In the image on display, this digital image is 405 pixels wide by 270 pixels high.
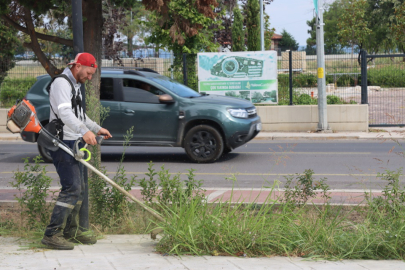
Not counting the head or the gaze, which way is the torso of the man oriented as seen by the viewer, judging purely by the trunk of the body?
to the viewer's right

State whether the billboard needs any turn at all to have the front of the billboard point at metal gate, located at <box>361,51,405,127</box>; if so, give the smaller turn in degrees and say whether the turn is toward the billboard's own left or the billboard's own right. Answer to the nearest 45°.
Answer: approximately 90° to the billboard's own left

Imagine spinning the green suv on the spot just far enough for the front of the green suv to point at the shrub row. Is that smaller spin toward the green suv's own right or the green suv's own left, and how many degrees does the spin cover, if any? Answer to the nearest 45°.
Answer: approximately 45° to the green suv's own left

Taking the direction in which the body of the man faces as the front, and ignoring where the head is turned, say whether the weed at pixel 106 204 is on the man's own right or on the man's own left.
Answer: on the man's own left

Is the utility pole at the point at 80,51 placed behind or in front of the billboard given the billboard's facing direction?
in front

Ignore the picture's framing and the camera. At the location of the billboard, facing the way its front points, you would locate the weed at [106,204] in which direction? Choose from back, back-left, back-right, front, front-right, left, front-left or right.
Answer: front

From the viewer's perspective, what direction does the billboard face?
toward the camera

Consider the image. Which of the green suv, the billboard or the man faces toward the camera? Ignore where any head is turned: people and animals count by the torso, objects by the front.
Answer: the billboard

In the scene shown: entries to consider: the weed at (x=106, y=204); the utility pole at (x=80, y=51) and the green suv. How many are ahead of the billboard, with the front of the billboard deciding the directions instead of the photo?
3

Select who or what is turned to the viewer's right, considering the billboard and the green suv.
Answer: the green suv

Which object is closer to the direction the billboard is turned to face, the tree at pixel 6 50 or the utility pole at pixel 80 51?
the utility pole

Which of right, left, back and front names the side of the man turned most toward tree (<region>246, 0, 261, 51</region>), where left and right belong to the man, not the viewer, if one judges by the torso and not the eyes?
left

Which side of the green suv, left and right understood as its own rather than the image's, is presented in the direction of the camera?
right

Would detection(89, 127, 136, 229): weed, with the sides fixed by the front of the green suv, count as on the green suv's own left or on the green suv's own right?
on the green suv's own right

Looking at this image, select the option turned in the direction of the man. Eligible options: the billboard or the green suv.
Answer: the billboard

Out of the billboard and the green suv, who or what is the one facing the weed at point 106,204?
the billboard

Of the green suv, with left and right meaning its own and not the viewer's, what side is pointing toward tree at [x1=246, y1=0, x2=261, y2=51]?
left

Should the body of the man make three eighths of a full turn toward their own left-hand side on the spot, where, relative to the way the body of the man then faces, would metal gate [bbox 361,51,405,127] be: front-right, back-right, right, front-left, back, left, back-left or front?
right

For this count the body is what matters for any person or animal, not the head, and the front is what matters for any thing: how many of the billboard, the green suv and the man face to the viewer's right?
2
